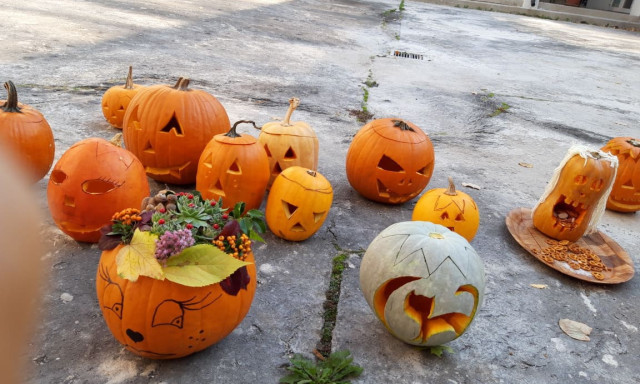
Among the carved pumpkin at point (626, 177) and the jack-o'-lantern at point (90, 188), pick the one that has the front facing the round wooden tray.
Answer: the carved pumpkin

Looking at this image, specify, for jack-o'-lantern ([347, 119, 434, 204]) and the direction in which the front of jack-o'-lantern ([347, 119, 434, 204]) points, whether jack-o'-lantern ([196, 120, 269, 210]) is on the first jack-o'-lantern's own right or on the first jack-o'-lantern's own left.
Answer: on the first jack-o'-lantern's own right

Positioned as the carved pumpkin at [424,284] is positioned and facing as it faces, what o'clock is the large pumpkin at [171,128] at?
The large pumpkin is roughly at 4 o'clock from the carved pumpkin.

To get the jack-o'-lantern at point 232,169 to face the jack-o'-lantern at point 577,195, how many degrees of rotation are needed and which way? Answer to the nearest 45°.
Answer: approximately 135° to its left

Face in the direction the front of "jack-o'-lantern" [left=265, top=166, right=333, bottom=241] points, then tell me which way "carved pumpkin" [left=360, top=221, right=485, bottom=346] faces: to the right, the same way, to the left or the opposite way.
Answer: the same way

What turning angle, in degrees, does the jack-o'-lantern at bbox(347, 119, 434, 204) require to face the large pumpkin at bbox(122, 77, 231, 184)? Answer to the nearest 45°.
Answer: approximately 135° to its right

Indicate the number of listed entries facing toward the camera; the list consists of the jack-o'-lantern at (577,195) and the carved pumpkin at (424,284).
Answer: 2

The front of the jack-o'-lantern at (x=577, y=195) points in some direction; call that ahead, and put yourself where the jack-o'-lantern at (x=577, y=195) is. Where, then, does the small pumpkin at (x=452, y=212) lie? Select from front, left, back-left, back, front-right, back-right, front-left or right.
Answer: front-right

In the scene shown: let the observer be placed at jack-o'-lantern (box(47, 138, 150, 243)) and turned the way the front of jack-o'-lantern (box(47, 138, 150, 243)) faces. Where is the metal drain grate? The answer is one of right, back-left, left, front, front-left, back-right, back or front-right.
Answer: back

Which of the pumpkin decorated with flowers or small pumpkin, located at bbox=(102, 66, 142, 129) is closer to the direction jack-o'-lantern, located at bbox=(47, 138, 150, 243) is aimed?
the pumpkin decorated with flowers

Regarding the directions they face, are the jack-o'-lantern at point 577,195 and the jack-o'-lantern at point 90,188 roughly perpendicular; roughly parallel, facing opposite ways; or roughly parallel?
roughly parallel

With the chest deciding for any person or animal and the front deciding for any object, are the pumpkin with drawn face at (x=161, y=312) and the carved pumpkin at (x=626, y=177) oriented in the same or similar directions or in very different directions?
same or similar directions

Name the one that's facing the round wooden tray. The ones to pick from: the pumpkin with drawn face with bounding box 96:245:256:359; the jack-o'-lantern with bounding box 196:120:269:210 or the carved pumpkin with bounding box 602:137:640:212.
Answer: the carved pumpkin

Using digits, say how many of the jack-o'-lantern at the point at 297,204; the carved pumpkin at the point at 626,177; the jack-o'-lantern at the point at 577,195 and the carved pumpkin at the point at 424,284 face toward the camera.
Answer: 4

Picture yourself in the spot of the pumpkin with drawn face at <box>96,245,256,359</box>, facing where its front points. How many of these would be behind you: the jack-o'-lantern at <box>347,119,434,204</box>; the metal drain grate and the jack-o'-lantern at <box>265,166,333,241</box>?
3

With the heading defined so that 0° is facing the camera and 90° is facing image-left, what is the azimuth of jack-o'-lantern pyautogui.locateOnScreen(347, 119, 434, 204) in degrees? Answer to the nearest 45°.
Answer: approximately 315°

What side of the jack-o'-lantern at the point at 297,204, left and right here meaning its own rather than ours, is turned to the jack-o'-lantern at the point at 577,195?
left

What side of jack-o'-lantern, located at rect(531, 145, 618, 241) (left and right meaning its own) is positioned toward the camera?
front

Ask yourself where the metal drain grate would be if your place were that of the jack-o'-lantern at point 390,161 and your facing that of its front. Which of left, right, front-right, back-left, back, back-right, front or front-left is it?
back-left

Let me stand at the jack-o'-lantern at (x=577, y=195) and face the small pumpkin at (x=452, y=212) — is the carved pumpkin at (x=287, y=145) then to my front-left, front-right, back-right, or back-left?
front-right

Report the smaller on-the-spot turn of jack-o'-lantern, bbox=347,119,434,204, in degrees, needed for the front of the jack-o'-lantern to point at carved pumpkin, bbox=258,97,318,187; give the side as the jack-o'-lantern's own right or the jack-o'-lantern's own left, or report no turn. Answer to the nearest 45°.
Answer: approximately 135° to the jack-o'-lantern's own right

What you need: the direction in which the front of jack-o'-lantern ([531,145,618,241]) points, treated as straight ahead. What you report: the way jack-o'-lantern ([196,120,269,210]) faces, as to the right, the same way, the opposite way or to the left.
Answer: the same way

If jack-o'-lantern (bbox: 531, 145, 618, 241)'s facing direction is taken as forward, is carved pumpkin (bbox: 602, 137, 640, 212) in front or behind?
behind
